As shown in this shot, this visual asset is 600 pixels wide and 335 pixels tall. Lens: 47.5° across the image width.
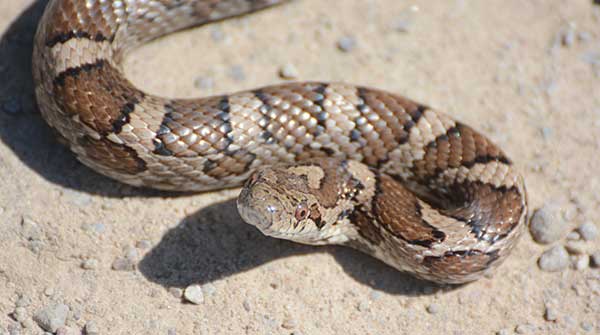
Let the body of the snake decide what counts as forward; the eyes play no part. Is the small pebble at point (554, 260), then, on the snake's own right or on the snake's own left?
on the snake's own left

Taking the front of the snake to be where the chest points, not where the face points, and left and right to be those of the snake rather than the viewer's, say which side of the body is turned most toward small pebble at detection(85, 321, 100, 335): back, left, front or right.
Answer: front

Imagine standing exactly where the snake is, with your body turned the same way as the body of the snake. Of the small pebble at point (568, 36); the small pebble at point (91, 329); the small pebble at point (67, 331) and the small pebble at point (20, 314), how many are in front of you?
3

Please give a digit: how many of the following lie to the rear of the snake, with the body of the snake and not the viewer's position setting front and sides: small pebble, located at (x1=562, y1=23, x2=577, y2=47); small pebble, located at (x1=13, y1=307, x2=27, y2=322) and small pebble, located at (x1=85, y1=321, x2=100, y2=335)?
1

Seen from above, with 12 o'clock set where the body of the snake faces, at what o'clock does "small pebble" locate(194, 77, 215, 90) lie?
The small pebble is roughly at 3 o'clock from the snake.

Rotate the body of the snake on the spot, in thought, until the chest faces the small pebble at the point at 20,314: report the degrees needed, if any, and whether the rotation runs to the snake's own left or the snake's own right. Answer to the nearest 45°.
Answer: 0° — it already faces it

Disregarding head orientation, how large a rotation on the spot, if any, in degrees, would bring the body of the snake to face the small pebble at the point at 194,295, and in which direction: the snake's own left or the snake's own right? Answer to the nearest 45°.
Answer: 0° — it already faces it

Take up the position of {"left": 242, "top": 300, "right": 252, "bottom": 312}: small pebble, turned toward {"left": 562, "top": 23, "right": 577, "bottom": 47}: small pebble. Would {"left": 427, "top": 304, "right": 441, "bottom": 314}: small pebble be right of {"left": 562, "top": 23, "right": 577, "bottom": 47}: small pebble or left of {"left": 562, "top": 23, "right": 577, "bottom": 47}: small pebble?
right

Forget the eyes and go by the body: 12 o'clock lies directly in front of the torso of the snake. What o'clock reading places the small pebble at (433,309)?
The small pebble is roughly at 9 o'clock from the snake.

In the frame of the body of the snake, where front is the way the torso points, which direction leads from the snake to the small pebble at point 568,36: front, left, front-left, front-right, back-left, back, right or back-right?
back

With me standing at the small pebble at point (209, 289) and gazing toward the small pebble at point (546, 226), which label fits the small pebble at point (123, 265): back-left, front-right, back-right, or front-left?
back-left

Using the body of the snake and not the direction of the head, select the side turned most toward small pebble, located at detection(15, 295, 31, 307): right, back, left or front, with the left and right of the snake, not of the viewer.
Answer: front

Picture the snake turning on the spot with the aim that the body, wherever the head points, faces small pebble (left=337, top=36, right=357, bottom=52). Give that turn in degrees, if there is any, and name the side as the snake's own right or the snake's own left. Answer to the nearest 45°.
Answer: approximately 135° to the snake's own right

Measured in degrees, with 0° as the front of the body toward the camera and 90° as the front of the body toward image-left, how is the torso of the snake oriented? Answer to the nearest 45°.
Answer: approximately 45°

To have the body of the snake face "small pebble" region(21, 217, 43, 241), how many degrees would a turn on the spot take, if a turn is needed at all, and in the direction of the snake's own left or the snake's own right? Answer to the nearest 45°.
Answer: approximately 45° to the snake's own right

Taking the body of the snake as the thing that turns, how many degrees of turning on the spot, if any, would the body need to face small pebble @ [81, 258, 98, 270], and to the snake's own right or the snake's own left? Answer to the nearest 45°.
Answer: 0° — it already faces it
